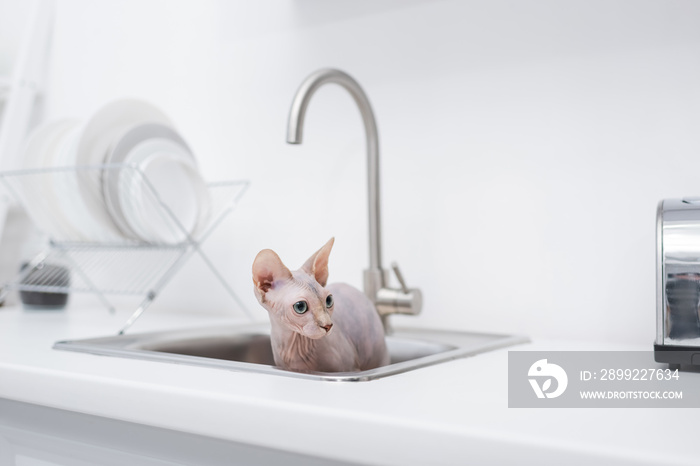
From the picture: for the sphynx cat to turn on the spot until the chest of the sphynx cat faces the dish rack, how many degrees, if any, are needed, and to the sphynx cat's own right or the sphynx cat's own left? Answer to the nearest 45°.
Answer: approximately 90° to the sphynx cat's own right

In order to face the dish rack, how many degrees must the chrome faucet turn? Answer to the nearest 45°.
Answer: approximately 90° to its right

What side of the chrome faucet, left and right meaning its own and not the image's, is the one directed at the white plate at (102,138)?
right

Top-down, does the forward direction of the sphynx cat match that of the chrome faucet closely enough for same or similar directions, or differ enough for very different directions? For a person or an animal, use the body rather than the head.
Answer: same or similar directions

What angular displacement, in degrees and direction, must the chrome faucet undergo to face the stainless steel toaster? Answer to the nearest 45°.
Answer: approximately 90° to its left

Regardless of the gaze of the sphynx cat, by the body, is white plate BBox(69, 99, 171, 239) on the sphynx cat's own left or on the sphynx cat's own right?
on the sphynx cat's own right

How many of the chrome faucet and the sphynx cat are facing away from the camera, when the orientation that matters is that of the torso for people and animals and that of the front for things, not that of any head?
0

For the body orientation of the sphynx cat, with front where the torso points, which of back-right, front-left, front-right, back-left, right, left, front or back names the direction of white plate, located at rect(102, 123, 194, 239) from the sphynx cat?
right

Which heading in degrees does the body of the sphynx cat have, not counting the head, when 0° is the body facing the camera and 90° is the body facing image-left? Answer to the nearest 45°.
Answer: approximately 45°
